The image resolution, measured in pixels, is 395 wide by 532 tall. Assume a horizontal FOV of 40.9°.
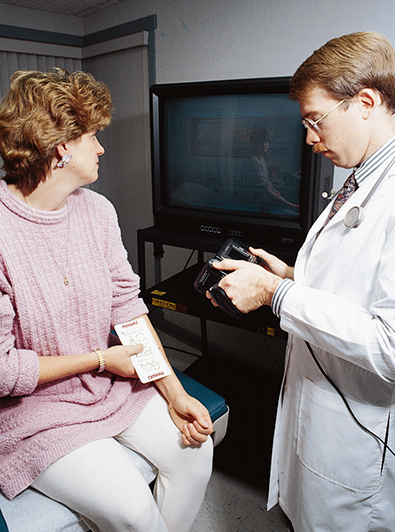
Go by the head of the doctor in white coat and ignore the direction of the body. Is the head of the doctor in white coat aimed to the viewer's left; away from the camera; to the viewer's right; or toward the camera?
to the viewer's left

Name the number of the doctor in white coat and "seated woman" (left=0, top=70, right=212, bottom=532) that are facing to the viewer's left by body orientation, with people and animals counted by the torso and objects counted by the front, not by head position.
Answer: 1

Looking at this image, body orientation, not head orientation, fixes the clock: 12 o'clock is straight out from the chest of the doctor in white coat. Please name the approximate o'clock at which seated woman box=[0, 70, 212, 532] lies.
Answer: The seated woman is roughly at 12 o'clock from the doctor in white coat.

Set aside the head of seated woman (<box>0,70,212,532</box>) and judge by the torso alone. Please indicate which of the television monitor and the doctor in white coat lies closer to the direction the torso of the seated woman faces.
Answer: the doctor in white coat

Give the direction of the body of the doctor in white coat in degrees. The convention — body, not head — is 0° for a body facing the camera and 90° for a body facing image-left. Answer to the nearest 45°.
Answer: approximately 90°

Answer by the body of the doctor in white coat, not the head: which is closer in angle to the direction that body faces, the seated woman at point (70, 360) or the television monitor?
the seated woman

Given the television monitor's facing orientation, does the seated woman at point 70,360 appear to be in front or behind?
in front

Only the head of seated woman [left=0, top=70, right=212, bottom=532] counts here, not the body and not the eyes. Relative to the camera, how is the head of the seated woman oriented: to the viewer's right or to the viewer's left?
to the viewer's right

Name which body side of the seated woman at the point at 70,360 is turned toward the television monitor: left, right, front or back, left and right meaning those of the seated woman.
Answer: left

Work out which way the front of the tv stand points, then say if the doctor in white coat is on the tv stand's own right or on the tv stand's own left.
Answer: on the tv stand's own left

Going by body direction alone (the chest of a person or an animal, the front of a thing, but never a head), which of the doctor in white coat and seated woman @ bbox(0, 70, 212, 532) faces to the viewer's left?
the doctor in white coat

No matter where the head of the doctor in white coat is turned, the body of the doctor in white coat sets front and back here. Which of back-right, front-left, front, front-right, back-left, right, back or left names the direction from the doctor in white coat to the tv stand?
front-right

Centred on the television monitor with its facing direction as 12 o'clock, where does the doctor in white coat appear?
The doctor in white coat is roughly at 10 o'clock from the television monitor.

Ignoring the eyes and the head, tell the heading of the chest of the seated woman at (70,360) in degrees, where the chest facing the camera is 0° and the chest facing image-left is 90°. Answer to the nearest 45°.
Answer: approximately 315°

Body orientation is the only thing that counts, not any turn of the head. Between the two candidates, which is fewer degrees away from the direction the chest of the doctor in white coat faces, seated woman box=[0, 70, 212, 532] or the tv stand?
the seated woman

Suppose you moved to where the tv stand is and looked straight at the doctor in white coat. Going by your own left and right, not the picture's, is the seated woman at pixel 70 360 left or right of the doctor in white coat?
right
